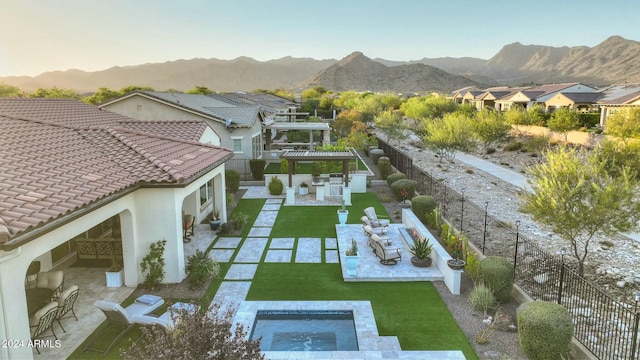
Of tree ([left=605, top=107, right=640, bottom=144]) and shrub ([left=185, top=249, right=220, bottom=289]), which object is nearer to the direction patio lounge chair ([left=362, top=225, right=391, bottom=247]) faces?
the tree

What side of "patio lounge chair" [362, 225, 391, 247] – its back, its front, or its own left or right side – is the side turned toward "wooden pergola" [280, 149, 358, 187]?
left

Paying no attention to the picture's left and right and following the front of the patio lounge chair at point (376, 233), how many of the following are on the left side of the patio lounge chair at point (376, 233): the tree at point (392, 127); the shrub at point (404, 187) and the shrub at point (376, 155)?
3

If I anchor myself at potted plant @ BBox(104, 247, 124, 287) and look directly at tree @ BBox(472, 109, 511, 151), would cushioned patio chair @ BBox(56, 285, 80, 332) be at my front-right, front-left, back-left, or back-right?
back-right

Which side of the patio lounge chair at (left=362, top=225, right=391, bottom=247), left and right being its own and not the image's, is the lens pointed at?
right

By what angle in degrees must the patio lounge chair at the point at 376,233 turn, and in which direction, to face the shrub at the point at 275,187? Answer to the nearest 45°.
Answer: approximately 135° to its left

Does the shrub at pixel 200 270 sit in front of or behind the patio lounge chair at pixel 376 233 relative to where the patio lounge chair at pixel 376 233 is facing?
behind
